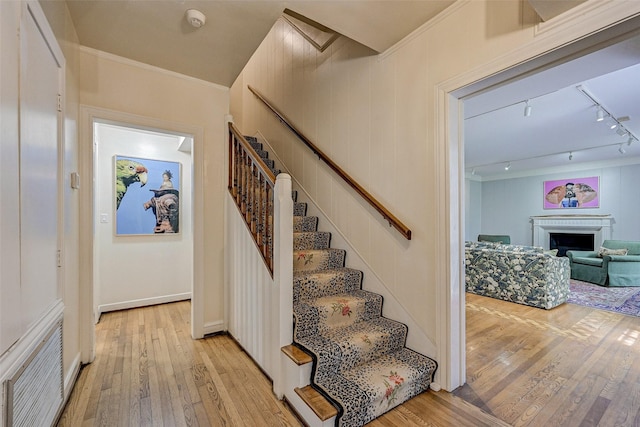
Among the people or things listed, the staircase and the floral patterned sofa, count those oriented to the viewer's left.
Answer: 0

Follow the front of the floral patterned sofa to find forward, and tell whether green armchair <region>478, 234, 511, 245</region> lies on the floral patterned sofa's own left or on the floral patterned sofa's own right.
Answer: on the floral patterned sofa's own left

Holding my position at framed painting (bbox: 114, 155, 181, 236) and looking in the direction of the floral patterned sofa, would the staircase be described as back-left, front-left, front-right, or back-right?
front-right

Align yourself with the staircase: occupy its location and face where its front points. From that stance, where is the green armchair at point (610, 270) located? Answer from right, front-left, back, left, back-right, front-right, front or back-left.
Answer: left

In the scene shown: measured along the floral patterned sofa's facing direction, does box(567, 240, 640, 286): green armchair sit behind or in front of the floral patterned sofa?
in front

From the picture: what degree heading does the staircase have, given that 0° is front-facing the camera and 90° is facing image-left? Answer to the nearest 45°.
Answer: approximately 315°

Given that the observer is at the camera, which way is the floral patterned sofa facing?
facing away from the viewer and to the right of the viewer

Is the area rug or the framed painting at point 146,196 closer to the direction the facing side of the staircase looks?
the area rug

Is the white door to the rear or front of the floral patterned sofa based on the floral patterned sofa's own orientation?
to the rear
